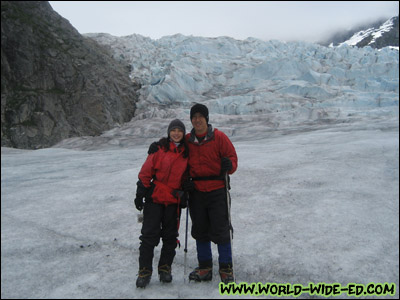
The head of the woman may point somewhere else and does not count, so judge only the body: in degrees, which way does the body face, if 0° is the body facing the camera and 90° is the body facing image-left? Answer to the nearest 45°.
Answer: approximately 0°
